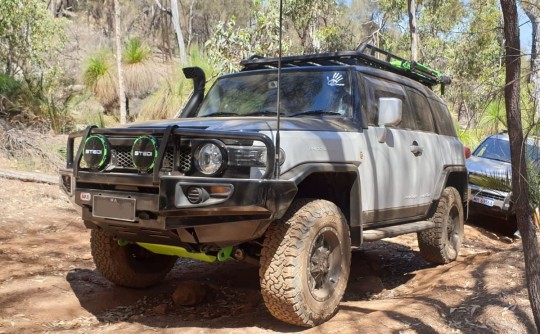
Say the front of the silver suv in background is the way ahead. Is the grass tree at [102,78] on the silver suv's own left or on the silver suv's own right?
on the silver suv's own right

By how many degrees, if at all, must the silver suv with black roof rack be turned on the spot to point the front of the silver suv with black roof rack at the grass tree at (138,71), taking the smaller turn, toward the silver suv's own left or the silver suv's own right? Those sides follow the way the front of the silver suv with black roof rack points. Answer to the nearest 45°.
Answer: approximately 135° to the silver suv's own right

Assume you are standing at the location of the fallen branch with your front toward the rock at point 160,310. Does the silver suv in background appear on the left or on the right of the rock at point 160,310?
left

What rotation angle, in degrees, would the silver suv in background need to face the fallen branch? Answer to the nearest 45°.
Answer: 0° — it already faces it

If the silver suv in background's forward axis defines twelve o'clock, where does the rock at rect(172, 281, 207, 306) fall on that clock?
The rock is roughly at 11 o'clock from the silver suv in background.

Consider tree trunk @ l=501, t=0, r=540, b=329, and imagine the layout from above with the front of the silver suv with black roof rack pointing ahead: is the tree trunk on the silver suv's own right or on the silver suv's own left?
on the silver suv's own left

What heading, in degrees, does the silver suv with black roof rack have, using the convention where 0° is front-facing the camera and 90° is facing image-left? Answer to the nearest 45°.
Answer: approximately 45°

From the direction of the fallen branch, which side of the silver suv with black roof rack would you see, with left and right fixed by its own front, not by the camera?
right

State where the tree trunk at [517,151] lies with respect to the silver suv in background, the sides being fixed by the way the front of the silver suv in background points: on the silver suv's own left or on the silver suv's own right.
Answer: on the silver suv's own left

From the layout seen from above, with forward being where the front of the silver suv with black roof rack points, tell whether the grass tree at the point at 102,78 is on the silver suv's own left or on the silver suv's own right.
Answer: on the silver suv's own right

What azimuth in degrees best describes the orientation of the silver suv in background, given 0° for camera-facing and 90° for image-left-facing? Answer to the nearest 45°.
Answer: approximately 45°
